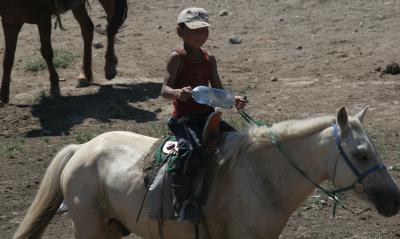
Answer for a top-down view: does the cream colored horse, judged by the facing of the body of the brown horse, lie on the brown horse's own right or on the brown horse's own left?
on the brown horse's own left

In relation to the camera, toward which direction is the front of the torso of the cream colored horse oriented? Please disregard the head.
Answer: to the viewer's right

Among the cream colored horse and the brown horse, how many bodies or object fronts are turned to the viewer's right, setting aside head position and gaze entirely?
1

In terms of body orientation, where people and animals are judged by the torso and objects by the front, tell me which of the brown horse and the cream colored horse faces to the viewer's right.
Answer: the cream colored horse

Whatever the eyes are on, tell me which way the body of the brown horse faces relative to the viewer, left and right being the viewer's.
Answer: facing the viewer and to the left of the viewer
